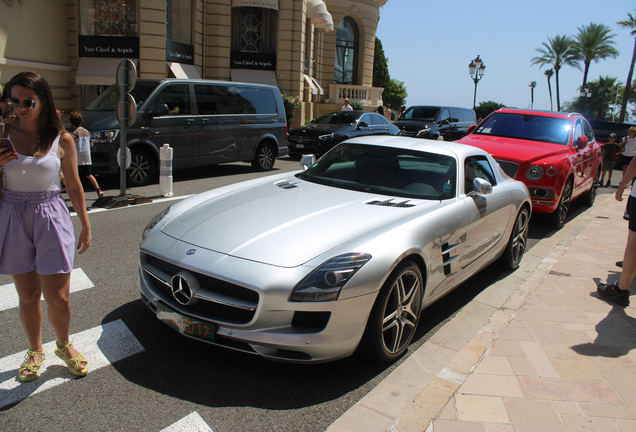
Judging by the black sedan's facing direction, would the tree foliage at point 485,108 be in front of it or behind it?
behind

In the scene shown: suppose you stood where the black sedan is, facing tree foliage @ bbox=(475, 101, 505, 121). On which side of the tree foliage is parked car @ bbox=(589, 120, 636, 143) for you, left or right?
right

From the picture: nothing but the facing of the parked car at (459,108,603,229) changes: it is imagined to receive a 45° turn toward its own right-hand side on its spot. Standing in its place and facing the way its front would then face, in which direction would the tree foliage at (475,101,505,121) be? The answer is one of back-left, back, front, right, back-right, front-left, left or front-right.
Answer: right

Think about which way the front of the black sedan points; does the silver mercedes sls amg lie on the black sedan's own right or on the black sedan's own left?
on the black sedan's own left

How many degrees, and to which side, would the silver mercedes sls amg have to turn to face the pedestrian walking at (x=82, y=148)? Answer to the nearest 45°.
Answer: approximately 90° to its right

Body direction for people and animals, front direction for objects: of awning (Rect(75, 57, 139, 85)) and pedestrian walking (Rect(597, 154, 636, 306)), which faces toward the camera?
the awning

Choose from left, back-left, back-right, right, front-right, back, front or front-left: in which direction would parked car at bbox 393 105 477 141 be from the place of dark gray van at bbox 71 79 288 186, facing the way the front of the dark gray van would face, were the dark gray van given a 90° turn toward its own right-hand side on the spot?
right

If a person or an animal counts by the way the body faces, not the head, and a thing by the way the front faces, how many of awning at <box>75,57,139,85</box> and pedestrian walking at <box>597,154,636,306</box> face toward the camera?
1

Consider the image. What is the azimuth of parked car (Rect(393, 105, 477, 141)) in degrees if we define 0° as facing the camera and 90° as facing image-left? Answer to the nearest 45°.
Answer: approximately 45°

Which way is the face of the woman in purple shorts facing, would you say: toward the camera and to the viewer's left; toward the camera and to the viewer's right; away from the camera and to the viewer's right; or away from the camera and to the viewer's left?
toward the camera and to the viewer's left

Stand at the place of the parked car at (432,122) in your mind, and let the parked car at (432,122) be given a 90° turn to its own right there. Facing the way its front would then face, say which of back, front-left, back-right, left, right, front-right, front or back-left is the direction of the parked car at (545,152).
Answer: back-left

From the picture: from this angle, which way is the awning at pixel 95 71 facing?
toward the camera

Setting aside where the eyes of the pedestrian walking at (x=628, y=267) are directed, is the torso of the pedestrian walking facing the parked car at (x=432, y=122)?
no

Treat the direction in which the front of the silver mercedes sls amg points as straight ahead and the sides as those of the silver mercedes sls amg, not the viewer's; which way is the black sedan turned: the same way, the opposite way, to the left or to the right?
the same way

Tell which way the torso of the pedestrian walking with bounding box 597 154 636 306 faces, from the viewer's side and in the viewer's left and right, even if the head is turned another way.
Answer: facing to the left of the viewer

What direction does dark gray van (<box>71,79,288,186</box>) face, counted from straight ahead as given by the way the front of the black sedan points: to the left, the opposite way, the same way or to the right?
the same way
